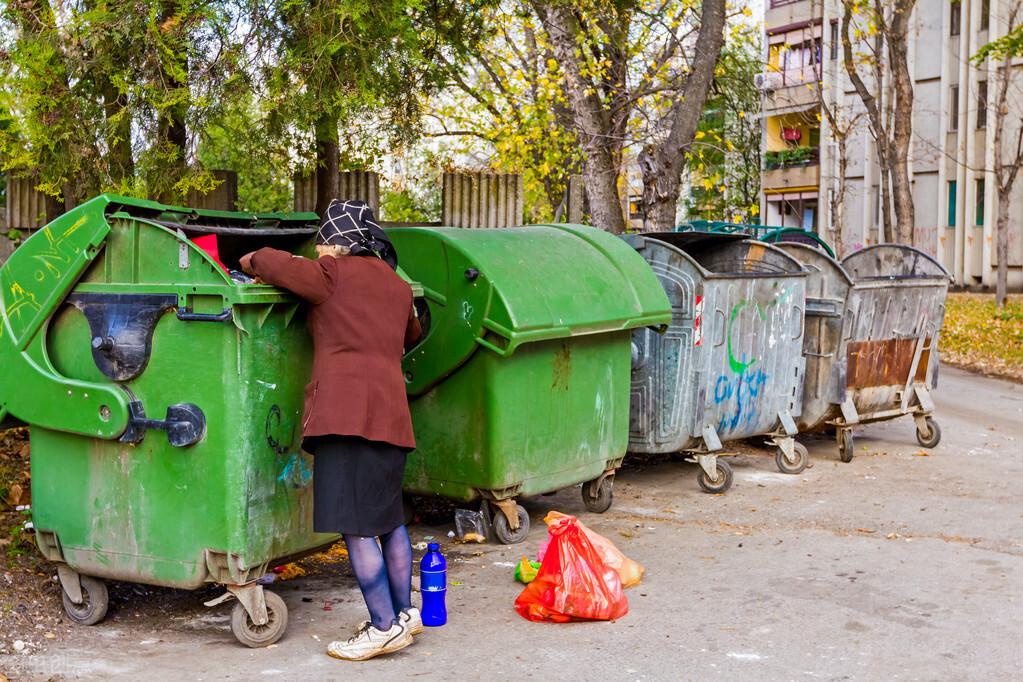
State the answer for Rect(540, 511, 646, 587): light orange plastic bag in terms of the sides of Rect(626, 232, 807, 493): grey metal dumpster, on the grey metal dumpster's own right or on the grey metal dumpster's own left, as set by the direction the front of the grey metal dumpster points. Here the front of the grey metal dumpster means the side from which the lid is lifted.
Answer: on the grey metal dumpster's own right

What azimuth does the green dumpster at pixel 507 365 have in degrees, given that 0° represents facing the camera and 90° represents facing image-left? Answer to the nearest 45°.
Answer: approximately 315°

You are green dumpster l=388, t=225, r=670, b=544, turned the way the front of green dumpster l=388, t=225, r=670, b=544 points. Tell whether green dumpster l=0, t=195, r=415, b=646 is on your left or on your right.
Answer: on your right

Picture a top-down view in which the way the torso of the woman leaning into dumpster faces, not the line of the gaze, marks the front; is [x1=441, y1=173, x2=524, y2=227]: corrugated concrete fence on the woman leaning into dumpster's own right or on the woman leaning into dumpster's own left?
on the woman leaning into dumpster's own right

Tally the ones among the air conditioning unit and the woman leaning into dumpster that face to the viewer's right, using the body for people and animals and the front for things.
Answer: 0

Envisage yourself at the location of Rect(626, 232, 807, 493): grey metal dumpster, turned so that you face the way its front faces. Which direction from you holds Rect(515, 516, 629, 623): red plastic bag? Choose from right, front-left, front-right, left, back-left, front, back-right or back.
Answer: front-right

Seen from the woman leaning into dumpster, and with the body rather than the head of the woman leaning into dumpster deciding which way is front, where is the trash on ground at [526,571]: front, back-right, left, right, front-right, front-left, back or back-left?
right

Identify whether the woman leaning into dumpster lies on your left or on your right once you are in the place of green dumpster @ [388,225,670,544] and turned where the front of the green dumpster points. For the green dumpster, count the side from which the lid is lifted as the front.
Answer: on your right

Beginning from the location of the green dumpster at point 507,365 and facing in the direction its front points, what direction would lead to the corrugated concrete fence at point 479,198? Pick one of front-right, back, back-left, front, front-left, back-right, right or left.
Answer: back-left

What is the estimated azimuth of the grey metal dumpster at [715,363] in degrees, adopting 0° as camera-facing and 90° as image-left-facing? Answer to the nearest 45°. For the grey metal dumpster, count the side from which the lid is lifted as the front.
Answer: approximately 315°

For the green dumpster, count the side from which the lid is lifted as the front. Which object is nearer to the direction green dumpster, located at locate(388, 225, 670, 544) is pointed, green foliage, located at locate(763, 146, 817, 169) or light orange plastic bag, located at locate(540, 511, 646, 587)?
the light orange plastic bag

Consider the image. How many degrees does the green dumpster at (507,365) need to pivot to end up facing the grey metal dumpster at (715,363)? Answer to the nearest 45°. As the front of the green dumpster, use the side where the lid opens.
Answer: approximately 90° to its left
